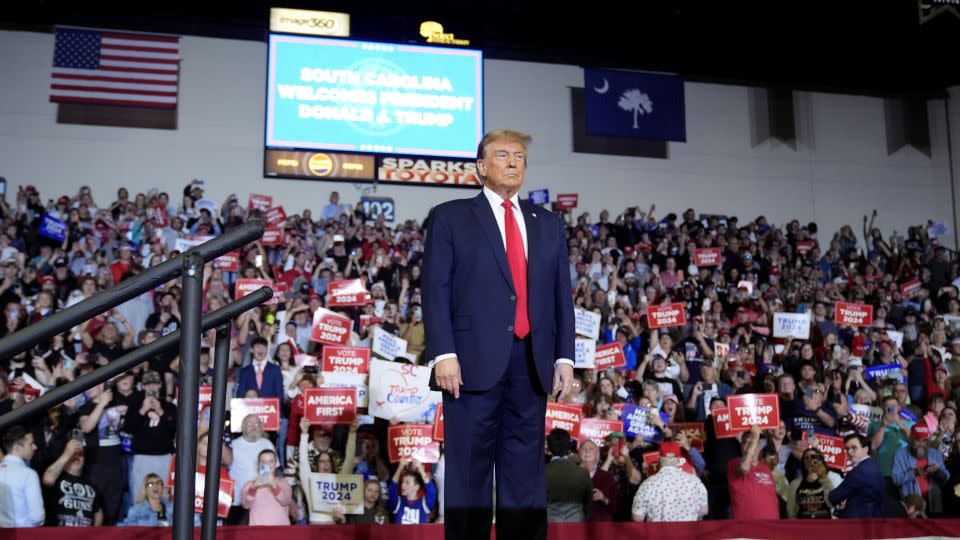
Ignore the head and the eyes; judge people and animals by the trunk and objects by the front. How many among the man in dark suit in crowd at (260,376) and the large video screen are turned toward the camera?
2

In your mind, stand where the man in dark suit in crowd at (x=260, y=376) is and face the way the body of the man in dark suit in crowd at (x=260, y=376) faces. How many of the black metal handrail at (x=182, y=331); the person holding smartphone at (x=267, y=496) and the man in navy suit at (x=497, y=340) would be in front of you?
3

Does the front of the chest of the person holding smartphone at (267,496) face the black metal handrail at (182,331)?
yes

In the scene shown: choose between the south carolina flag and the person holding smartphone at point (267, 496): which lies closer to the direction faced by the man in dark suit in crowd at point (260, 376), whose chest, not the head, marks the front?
the person holding smartphone

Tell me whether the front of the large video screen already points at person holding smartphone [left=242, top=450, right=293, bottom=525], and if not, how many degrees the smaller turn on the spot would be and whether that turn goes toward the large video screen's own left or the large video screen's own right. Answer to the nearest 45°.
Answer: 0° — it already faces them

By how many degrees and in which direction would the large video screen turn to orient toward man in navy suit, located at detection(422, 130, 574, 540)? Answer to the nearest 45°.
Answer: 0° — it already faces them

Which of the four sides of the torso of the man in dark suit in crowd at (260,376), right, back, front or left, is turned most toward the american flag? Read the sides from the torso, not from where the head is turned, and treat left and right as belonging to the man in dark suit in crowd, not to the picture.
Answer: back

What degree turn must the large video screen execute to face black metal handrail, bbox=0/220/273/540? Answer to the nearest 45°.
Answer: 0° — it already faces it

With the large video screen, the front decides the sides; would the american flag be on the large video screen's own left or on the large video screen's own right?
on the large video screen's own right

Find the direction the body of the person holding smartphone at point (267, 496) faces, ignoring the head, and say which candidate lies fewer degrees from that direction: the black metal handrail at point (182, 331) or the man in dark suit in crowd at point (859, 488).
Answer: the black metal handrail

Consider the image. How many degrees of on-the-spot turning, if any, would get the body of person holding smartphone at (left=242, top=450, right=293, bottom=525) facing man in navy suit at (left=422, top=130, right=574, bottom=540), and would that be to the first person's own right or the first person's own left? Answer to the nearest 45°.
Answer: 0° — they already face them

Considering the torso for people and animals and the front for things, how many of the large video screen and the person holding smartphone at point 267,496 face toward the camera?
2

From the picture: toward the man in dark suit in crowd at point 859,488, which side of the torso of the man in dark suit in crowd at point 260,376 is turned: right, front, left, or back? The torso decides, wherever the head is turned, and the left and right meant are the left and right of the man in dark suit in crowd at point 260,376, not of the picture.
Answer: left

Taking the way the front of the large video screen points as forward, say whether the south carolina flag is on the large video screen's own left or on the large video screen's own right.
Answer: on the large video screen's own left

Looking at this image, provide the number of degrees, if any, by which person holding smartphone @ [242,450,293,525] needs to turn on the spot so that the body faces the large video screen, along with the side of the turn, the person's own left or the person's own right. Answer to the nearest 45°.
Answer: approximately 180°
